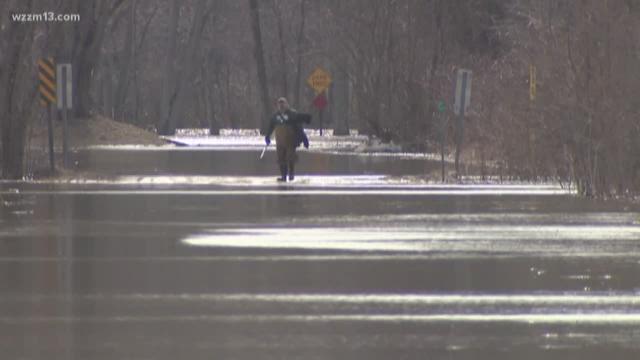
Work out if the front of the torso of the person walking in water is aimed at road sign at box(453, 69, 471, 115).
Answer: no

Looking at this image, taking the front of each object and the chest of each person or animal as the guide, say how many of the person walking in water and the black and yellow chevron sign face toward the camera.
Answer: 2

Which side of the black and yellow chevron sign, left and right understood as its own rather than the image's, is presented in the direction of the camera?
front

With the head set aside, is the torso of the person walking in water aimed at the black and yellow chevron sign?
no

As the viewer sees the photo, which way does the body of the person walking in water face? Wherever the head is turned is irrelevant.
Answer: toward the camera

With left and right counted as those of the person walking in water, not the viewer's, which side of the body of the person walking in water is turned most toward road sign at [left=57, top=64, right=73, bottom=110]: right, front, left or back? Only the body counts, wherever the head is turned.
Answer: right

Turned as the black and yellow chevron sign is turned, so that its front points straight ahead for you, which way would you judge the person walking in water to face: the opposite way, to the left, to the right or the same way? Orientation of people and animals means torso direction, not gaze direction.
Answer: the same way

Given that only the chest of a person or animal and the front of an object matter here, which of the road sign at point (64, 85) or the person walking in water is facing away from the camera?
the road sign

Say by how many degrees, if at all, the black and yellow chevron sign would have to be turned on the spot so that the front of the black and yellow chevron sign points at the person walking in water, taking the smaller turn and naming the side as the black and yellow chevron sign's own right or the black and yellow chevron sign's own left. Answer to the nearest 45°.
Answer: approximately 90° to the black and yellow chevron sign's own left
